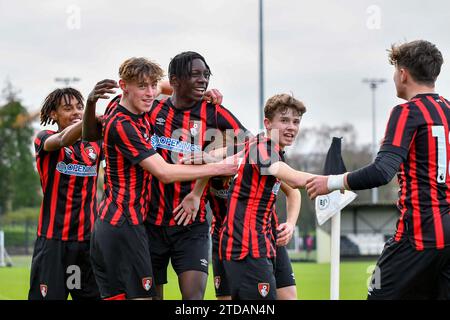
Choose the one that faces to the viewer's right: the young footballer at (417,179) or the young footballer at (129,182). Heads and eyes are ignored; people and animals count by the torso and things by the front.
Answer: the young footballer at (129,182)

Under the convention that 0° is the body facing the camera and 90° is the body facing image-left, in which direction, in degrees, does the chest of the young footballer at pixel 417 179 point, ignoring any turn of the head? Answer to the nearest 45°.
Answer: approximately 135°

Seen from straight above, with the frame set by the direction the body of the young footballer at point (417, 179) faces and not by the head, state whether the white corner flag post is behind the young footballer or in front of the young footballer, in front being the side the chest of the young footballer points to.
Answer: in front

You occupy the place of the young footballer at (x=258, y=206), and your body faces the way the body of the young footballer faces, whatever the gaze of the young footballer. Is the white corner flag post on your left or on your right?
on your left

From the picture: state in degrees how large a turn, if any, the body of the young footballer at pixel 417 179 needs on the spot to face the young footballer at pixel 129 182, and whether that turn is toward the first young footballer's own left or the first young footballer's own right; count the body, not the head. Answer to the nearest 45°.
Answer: approximately 45° to the first young footballer's own left
